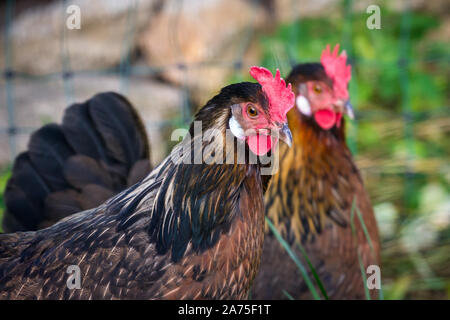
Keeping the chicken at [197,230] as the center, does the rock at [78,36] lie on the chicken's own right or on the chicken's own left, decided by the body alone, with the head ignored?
on the chicken's own left

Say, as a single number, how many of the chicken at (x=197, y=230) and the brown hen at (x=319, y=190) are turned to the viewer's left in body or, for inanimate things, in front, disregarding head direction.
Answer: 0

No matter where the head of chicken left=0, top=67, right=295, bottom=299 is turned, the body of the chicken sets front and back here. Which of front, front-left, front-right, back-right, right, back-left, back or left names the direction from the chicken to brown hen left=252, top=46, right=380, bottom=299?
front-left

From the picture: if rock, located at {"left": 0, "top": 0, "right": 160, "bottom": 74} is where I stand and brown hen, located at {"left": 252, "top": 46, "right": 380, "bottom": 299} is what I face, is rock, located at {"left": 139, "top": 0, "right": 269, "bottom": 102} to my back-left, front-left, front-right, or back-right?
front-left

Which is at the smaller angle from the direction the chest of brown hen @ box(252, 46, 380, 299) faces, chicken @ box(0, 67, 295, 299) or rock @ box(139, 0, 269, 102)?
the chicken

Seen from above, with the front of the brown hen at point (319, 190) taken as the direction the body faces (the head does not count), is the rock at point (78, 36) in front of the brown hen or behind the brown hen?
behind

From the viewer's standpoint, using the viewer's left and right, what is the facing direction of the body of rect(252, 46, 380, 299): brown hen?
facing the viewer and to the right of the viewer

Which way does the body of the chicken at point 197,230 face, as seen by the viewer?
to the viewer's right

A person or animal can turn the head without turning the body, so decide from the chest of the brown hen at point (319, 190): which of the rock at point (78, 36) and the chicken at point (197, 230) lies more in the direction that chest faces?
the chicken

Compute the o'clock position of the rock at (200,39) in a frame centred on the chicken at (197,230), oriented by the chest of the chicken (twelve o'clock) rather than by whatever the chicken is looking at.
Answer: The rock is roughly at 9 o'clock from the chicken.

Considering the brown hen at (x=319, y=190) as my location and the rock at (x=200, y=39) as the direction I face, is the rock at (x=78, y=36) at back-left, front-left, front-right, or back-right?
front-left

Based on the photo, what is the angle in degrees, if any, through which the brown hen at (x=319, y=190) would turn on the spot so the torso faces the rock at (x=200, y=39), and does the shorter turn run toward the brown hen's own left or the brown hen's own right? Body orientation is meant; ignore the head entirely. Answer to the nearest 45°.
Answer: approximately 135° to the brown hen's own left

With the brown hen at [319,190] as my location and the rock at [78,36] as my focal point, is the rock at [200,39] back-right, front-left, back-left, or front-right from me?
front-right
